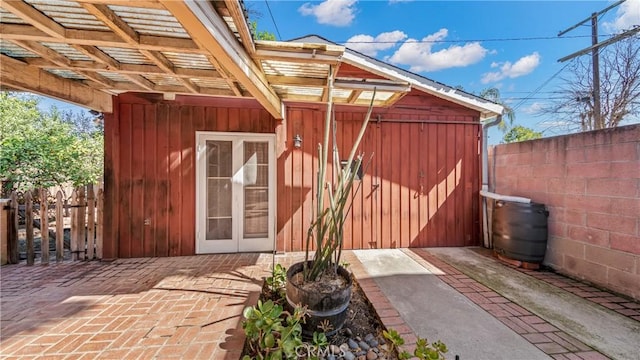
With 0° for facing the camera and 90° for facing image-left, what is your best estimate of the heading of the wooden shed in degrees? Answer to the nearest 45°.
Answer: approximately 0°

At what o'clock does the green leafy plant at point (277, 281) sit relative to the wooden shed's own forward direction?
The green leafy plant is roughly at 12 o'clock from the wooden shed.

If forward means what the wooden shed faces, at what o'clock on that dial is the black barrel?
The black barrel is roughly at 10 o'clock from the wooden shed.

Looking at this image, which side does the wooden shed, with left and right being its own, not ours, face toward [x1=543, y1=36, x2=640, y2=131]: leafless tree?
left

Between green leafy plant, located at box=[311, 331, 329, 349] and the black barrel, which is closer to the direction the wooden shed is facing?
the green leafy plant

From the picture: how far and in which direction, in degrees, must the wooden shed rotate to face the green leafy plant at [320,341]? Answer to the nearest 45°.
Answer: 0° — it already faces it

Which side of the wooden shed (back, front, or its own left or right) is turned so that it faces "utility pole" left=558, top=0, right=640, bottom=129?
left

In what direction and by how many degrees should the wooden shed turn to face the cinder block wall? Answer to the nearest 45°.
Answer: approximately 45° to its left

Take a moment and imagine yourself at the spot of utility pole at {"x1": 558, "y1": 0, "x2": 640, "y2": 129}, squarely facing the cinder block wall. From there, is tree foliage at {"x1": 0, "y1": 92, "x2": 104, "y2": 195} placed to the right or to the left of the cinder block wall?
right
